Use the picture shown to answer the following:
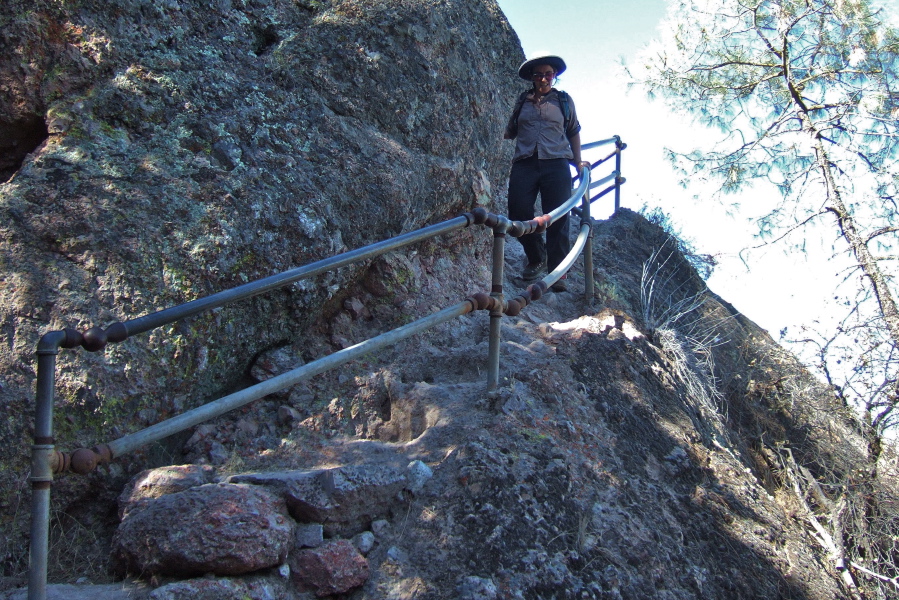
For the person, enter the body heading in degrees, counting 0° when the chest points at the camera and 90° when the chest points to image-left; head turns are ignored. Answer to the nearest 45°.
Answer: approximately 0°

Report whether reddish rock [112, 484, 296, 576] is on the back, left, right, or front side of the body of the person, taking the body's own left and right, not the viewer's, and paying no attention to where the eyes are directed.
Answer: front

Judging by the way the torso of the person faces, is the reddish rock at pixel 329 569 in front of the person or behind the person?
in front

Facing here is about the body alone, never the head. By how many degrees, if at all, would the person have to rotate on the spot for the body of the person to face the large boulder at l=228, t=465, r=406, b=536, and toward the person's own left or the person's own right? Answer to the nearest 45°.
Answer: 0° — they already face it
